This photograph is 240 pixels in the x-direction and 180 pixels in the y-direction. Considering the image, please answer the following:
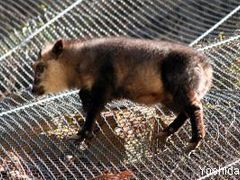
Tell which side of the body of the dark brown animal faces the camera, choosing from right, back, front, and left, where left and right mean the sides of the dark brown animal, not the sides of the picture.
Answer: left
